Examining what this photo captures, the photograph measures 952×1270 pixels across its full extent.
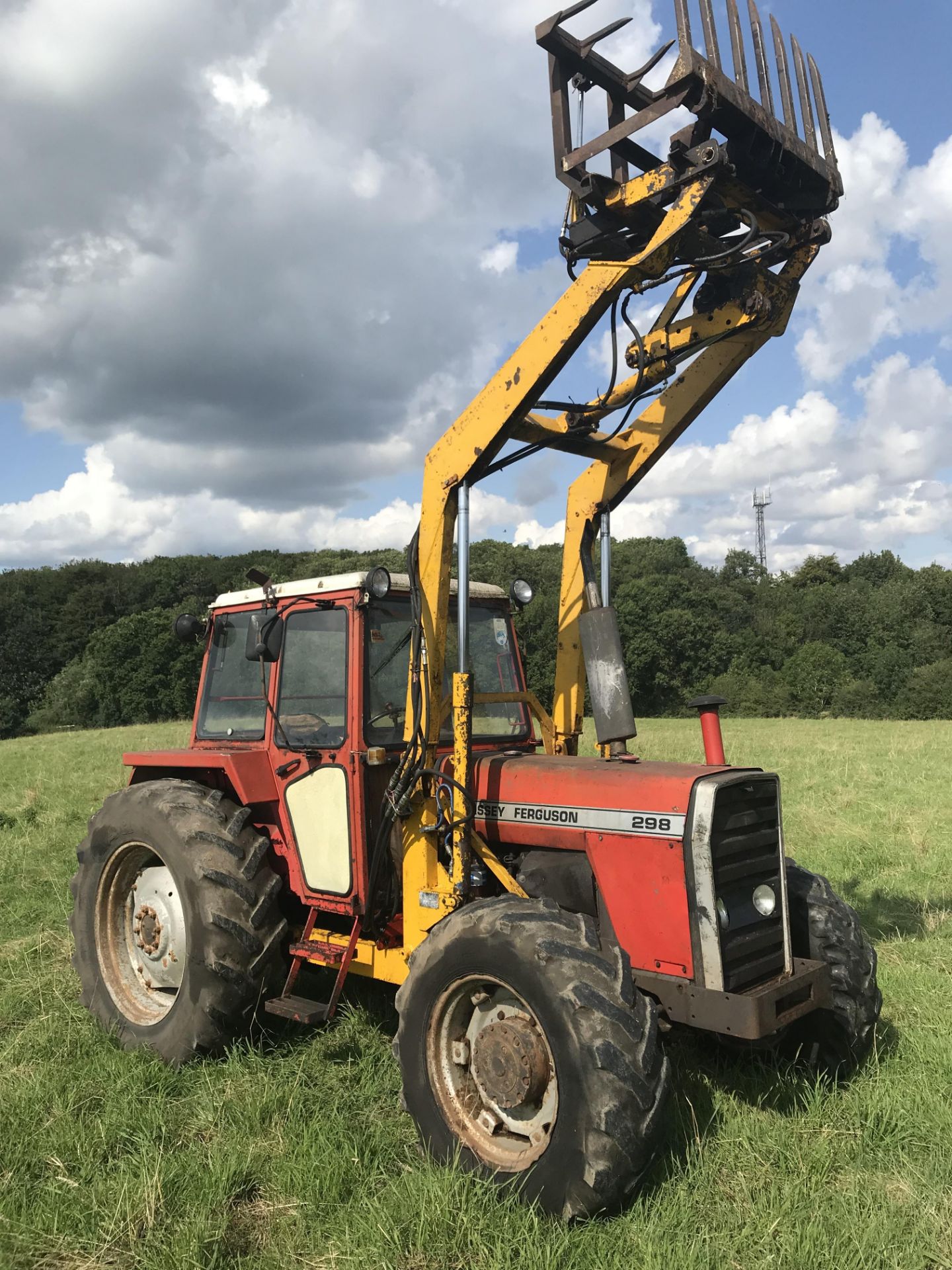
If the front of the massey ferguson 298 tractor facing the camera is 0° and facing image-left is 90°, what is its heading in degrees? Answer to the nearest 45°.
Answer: approximately 315°
